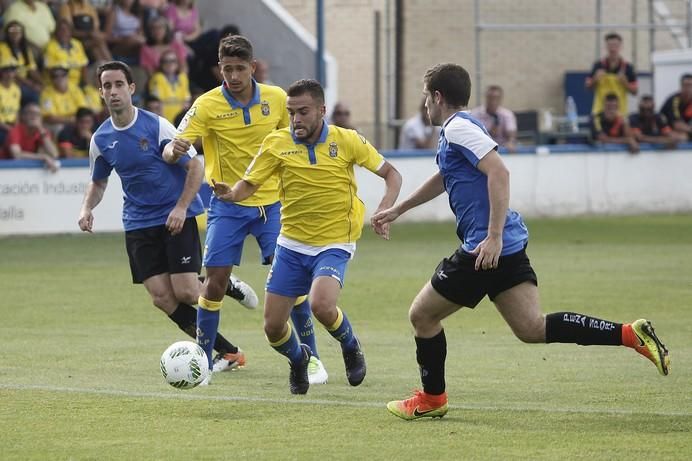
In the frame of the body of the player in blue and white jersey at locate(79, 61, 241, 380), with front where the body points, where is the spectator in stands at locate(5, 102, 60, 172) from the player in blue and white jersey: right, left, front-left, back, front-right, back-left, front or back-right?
back

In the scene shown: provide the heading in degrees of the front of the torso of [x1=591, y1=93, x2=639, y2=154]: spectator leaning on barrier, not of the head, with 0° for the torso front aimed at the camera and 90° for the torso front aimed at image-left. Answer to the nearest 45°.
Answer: approximately 0°

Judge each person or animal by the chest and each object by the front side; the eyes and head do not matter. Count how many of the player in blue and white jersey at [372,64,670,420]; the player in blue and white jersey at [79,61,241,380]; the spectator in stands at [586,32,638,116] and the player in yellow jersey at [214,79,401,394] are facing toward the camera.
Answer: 3

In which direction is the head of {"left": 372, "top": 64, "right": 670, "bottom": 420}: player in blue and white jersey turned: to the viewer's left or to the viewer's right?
to the viewer's left

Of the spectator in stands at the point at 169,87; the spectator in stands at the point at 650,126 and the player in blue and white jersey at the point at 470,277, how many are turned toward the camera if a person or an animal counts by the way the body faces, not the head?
2

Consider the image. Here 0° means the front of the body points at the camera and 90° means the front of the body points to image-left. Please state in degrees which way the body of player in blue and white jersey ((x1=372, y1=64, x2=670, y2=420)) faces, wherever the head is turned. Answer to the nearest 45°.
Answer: approximately 90°

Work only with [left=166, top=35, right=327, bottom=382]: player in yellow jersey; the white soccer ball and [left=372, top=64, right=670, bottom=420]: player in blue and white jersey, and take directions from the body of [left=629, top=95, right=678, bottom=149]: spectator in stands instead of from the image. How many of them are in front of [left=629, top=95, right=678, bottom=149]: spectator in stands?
3

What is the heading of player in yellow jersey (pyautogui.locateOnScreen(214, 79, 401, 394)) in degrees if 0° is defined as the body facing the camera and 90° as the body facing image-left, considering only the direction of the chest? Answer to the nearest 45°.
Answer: approximately 0°

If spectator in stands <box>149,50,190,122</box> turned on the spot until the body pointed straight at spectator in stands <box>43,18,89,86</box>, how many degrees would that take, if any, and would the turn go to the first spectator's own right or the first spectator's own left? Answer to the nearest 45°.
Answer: approximately 90° to the first spectator's own right
